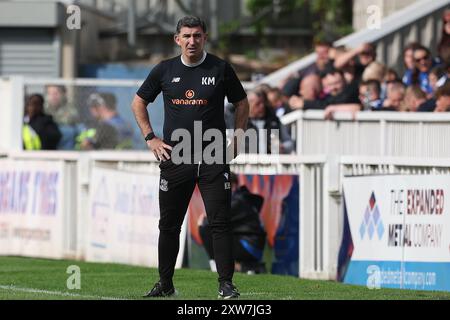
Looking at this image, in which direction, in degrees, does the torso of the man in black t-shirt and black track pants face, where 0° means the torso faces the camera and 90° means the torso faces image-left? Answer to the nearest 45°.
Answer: approximately 0°

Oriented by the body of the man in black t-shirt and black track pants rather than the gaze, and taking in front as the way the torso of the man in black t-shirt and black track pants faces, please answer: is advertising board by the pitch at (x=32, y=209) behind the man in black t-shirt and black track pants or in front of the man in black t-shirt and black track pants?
behind

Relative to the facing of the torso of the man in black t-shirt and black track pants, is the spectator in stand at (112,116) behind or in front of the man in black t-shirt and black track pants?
behind

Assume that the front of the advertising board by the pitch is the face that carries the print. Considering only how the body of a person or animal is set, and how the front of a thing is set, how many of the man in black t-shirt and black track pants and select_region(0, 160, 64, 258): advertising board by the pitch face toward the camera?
2

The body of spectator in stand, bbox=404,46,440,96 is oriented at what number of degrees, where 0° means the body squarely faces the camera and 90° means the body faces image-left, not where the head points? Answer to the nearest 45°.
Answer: approximately 45°

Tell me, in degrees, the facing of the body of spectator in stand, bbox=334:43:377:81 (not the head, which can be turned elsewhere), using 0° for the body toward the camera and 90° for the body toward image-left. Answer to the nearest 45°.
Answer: approximately 45°
